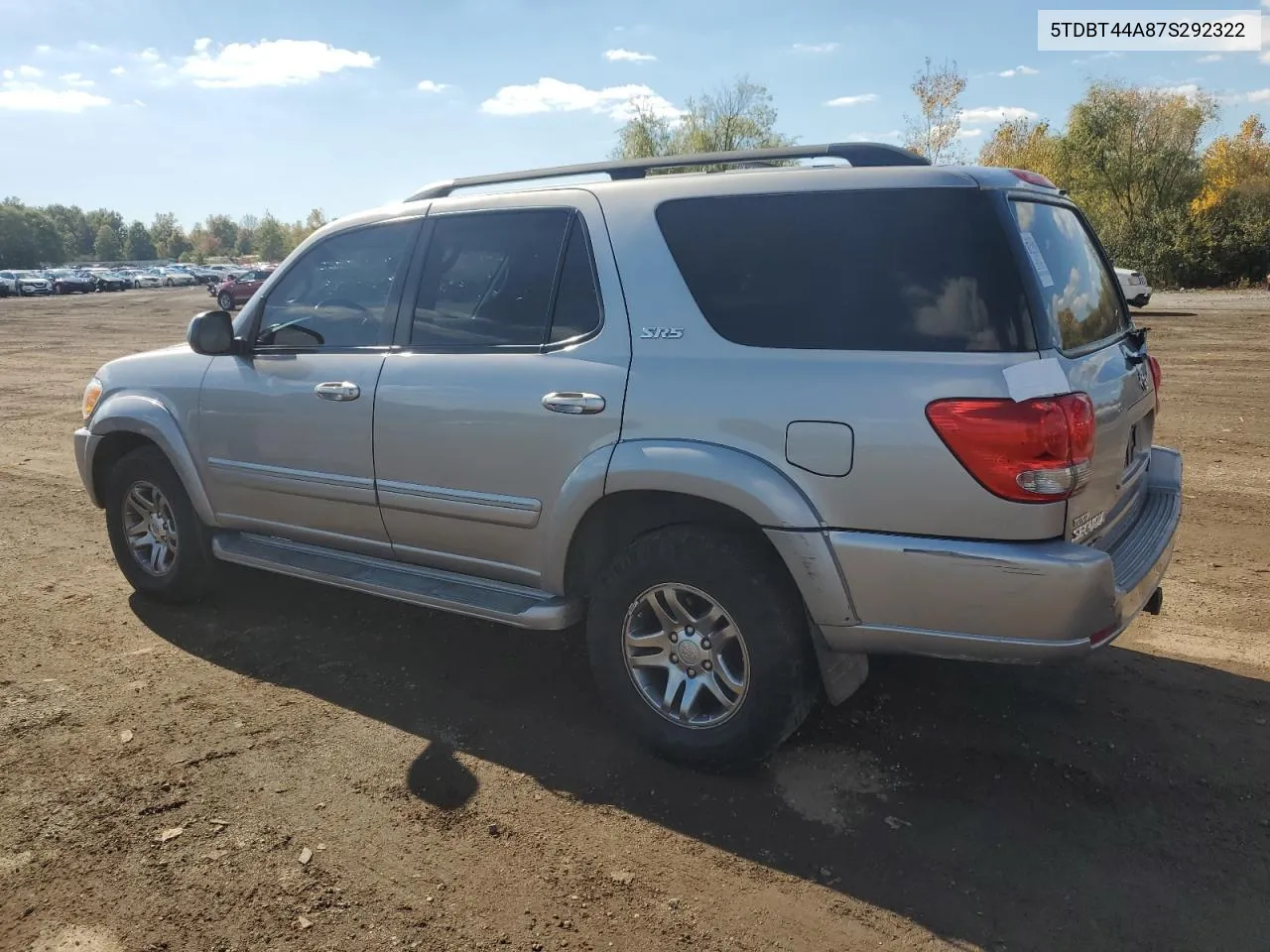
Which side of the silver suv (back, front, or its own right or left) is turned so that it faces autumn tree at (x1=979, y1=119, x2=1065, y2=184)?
right

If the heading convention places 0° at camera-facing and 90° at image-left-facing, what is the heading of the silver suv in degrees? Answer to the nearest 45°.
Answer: approximately 135°

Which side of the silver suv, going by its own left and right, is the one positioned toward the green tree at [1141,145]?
right

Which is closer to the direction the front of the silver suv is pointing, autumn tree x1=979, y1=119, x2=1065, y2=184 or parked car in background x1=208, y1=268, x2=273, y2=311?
the parked car in background

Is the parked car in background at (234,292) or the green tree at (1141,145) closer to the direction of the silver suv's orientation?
the parked car in background
